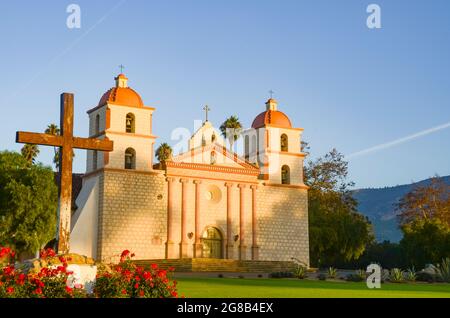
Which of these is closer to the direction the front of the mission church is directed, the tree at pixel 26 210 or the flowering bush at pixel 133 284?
the flowering bush

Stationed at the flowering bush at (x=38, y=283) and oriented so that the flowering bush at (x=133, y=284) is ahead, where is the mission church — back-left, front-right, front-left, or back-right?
front-left

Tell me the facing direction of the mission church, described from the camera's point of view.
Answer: facing the viewer and to the right of the viewer

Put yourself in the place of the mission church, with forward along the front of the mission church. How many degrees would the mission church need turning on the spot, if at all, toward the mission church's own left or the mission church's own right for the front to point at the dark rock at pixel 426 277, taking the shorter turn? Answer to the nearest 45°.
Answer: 0° — it already faces it

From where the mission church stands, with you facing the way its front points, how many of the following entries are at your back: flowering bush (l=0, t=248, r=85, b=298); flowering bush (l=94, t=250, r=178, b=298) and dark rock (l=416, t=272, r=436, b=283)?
0

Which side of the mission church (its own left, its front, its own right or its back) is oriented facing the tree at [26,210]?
right

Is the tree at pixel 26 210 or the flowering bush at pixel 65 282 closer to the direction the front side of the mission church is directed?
the flowering bush

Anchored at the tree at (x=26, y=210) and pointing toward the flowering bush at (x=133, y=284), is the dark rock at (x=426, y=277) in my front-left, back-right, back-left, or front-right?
front-left

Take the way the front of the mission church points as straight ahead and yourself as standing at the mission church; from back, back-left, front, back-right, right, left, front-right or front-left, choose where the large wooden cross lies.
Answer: front-right

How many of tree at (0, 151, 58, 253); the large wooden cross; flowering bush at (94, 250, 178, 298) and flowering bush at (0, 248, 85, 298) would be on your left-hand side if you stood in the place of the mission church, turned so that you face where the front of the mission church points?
0

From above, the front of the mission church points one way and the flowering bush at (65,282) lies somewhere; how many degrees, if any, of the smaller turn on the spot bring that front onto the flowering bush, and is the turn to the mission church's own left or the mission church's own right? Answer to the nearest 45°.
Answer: approximately 45° to the mission church's own right

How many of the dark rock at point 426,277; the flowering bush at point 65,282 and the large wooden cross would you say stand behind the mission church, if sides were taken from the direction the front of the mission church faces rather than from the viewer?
0

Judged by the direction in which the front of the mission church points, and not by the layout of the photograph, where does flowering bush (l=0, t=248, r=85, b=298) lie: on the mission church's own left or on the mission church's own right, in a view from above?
on the mission church's own right

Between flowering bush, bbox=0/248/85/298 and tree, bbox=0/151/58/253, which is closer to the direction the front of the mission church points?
the flowering bush

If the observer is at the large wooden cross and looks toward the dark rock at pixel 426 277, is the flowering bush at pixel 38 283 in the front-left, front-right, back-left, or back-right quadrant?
back-right
